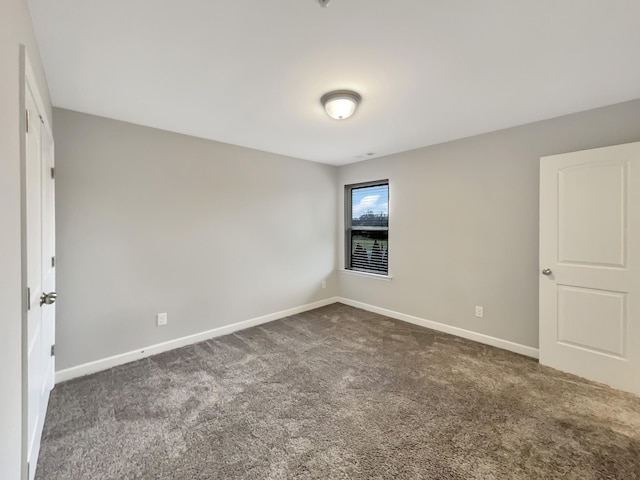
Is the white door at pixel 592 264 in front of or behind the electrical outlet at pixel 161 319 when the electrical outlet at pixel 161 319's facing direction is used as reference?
in front

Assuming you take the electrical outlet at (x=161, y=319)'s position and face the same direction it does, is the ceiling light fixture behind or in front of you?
in front

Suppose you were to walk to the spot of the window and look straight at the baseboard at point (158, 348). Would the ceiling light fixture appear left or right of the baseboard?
left

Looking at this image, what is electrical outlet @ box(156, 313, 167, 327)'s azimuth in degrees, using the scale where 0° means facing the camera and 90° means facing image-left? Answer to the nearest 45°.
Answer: approximately 315°
